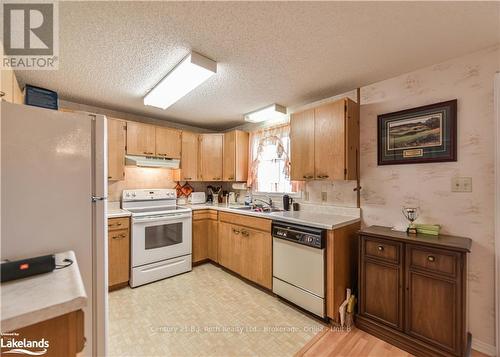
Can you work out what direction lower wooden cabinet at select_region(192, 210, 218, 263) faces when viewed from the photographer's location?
facing the viewer

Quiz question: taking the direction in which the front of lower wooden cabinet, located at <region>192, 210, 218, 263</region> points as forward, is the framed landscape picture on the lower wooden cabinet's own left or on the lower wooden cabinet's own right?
on the lower wooden cabinet's own left

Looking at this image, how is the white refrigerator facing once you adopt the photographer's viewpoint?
facing to the right of the viewer

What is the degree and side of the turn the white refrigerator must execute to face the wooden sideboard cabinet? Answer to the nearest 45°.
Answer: approximately 45° to its right

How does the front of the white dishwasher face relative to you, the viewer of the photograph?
facing the viewer and to the left of the viewer

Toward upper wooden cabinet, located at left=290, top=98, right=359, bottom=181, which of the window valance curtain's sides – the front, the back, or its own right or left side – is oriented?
left

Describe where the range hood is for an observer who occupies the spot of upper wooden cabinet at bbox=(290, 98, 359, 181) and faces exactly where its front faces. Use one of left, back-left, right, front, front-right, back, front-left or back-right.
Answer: front-right

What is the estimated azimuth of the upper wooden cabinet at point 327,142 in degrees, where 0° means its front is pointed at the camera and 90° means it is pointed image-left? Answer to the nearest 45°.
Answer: approximately 45°

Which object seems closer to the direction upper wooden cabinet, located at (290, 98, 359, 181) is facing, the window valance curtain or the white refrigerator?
the white refrigerator

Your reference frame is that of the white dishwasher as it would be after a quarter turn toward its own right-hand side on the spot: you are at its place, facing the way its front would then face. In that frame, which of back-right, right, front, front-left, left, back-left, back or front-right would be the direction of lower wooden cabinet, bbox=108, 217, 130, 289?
front-left
